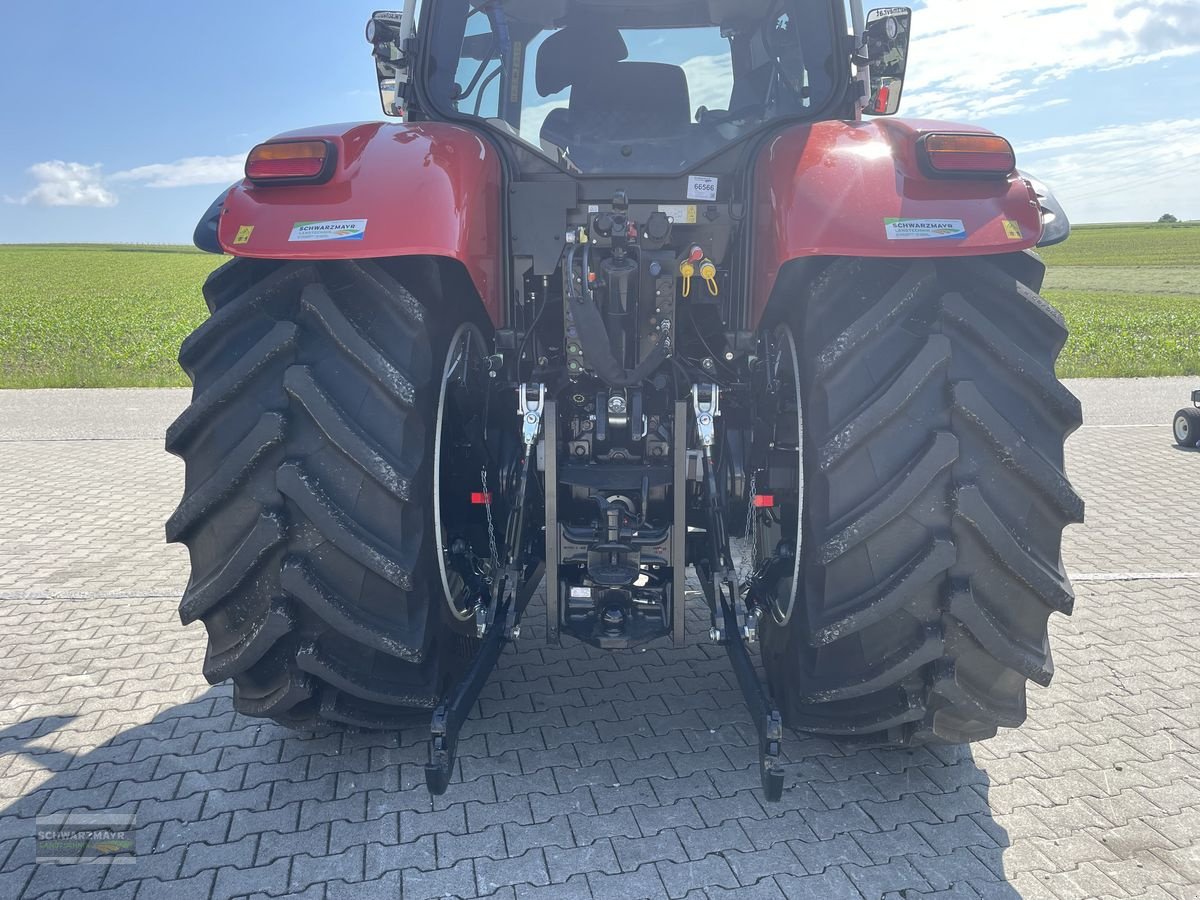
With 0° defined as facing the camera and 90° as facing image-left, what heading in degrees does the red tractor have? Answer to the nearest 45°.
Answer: approximately 180°
